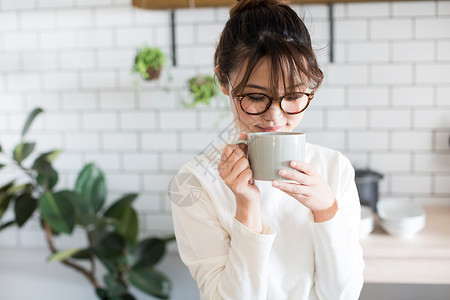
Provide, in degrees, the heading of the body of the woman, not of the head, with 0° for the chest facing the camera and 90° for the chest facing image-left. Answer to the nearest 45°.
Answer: approximately 0°

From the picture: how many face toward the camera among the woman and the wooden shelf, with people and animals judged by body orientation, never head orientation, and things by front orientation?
2

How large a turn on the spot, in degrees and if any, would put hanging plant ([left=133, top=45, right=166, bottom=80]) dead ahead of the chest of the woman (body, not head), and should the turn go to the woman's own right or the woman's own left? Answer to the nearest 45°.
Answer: approximately 135° to the woman's own right

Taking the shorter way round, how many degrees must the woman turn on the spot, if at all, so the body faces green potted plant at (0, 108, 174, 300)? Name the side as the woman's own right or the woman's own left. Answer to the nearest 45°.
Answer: approximately 135° to the woman's own right

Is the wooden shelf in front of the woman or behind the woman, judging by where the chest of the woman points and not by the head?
behind

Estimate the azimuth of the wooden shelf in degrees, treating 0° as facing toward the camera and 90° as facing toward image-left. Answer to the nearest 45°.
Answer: approximately 0°
